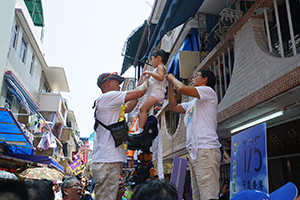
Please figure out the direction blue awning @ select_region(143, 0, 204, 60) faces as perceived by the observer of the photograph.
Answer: facing to the left of the viewer

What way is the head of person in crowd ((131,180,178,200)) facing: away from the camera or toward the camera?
away from the camera

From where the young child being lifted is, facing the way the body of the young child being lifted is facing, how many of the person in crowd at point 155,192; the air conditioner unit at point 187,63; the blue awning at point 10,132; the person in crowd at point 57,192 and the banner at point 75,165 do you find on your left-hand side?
1

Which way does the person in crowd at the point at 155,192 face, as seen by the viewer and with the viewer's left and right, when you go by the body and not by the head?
facing away from the viewer

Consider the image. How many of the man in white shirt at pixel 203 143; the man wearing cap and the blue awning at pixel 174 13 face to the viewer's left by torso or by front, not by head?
2

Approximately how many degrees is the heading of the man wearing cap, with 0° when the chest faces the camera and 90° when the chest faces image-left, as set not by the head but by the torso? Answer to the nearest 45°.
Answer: approximately 270°

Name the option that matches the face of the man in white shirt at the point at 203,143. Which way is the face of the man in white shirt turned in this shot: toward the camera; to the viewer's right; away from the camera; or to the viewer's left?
to the viewer's left

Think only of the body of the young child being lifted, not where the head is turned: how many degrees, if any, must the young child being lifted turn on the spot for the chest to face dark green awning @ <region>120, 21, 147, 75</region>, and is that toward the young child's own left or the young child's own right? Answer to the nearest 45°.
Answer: approximately 90° to the young child's own right

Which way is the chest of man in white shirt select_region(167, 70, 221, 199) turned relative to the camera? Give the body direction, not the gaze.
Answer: to the viewer's left
